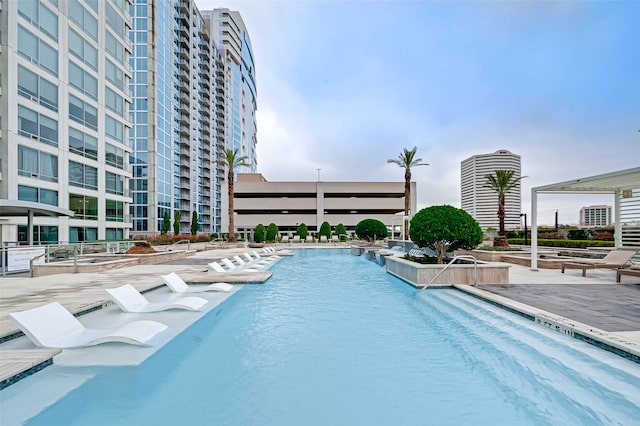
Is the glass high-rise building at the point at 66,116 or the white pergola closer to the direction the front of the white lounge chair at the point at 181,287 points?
the white pergola

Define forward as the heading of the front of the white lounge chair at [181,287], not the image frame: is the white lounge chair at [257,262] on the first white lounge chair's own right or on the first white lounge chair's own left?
on the first white lounge chair's own left

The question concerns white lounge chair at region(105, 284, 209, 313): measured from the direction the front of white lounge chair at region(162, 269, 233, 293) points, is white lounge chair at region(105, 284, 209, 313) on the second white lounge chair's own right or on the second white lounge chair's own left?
on the second white lounge chair's own right

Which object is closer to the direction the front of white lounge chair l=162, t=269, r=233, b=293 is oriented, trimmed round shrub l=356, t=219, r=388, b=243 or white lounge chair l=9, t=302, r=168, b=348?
the trimmed round shrub

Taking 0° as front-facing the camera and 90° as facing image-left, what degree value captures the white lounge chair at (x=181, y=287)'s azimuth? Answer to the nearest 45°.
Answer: approximately 270°

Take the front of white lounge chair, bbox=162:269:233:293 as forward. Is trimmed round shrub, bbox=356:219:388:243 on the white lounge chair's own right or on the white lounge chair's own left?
on the white lounge chair's own left

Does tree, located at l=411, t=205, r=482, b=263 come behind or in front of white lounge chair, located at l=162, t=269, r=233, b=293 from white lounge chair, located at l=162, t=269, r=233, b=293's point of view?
in front

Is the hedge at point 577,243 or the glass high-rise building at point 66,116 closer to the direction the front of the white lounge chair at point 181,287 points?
the hedge

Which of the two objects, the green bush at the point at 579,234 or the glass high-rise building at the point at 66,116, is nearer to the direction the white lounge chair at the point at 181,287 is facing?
the green bush
